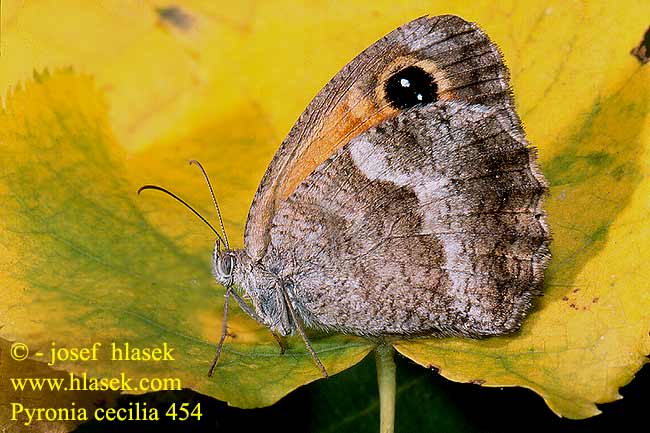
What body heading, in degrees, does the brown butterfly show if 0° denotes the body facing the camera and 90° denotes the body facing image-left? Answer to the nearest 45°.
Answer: approximately 90°
